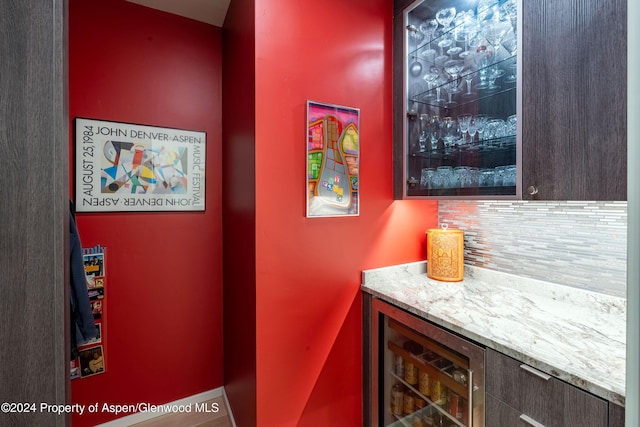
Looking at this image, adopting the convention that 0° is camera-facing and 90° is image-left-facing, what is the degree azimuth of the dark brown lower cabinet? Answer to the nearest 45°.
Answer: approximately 45°

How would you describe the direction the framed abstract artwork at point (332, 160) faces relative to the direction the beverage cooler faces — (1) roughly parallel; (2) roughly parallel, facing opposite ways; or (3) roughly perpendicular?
roughly perpendicular

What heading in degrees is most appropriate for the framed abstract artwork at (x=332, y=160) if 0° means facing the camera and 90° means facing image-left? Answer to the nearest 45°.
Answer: approximately 315°

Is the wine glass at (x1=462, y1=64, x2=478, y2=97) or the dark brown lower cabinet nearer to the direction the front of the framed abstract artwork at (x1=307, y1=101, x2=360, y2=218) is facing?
the dark brown lower cabinet

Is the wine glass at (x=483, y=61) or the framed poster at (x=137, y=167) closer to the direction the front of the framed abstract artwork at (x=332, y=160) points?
the wine glass

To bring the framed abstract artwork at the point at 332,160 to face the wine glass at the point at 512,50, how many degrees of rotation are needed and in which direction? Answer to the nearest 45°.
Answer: approximately 45° to its left

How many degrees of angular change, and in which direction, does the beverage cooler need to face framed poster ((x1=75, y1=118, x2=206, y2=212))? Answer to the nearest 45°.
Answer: approximately 45° to its right
